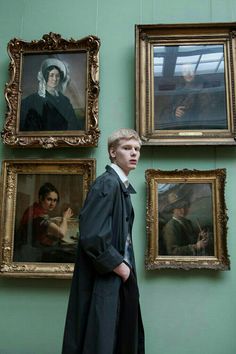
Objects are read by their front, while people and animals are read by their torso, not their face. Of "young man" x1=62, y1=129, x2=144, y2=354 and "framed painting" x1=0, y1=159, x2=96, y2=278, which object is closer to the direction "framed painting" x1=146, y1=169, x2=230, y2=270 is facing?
the young man

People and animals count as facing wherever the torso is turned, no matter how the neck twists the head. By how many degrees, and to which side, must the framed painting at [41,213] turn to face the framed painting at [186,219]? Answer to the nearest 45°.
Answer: approximately 90° to its left

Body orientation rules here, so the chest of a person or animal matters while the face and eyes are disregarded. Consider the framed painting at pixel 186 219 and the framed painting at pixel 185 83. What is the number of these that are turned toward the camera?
2

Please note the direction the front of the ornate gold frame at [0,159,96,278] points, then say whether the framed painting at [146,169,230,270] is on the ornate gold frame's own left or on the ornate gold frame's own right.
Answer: on the ornate gold frame's own left

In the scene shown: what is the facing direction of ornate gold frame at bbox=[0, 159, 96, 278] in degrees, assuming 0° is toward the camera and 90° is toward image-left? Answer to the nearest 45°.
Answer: approximately 0°

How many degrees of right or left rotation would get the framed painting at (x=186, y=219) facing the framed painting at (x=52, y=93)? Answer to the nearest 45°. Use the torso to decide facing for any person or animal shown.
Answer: approximately 90° to its right
